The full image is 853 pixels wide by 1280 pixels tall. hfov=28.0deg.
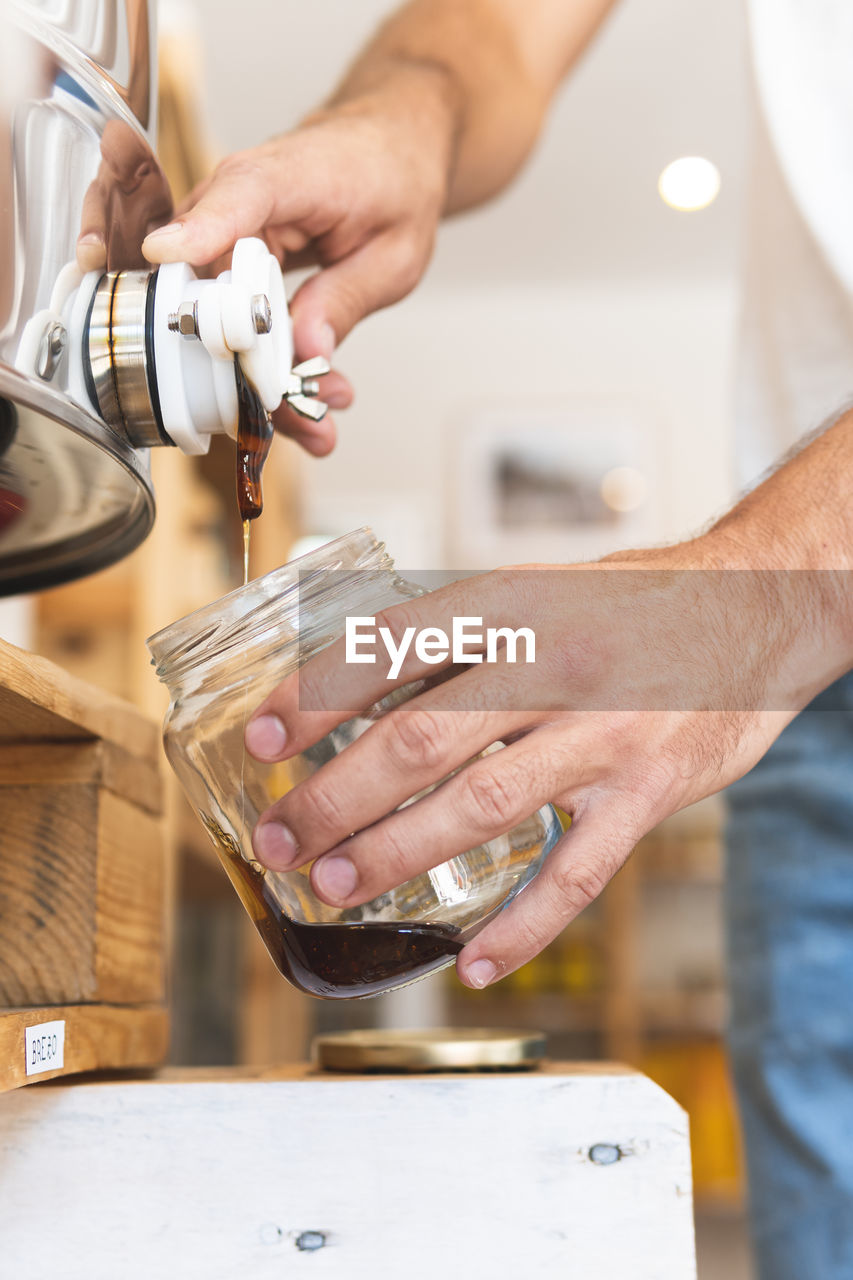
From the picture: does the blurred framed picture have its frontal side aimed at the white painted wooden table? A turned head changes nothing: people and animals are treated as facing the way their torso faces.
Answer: yes

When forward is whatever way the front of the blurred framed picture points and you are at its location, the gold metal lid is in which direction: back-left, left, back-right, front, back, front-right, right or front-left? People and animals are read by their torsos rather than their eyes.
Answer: front

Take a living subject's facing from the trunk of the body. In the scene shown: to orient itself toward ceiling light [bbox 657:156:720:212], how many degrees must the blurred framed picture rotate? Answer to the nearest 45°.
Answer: approximately 45° to its left

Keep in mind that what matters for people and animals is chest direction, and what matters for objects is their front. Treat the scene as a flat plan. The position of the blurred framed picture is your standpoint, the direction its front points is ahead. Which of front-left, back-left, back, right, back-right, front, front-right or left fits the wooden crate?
front

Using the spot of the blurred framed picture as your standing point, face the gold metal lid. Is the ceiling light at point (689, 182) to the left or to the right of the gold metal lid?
left

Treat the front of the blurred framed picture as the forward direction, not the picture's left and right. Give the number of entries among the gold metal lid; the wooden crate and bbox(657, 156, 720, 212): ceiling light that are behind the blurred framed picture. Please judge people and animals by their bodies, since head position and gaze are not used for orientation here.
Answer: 0

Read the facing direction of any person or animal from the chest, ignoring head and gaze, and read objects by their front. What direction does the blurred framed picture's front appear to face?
toward the camera
